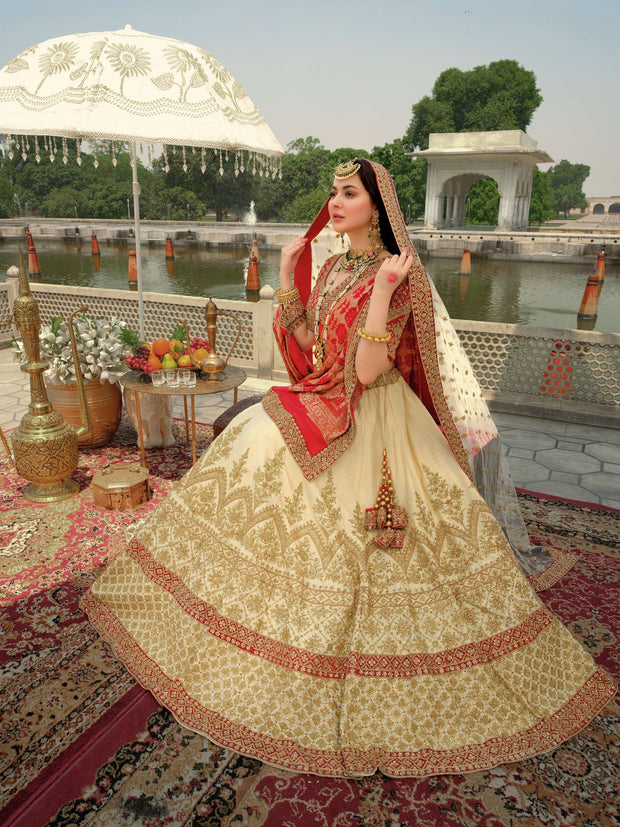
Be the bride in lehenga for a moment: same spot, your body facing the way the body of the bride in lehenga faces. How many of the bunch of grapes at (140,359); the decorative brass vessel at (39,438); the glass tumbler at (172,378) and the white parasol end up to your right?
4

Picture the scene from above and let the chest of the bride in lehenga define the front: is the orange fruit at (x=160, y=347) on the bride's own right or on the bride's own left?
on the bride's own right

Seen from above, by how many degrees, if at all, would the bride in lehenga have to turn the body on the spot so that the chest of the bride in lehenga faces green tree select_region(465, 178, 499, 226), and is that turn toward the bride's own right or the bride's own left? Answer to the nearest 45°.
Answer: approximately 135° to the bride's own right

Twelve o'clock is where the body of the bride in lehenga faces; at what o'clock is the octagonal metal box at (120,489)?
The octagonal metal box is roughly at 3 o'clock from the bride in lehenga.

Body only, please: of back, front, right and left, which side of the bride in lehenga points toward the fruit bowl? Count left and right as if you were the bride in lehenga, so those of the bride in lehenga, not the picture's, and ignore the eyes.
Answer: right

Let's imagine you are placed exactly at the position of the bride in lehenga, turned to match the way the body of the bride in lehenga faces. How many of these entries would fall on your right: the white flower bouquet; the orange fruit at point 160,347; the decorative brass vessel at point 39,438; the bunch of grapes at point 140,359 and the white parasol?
5

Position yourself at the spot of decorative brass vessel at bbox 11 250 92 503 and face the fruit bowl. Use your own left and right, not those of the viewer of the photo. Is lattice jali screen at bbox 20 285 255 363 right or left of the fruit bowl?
left

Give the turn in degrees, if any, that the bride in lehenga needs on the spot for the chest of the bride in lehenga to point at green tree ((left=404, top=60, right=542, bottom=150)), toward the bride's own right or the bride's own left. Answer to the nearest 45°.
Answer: approximately 135° to the bride's own right

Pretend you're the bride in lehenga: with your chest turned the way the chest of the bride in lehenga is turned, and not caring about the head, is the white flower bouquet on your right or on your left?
on your right

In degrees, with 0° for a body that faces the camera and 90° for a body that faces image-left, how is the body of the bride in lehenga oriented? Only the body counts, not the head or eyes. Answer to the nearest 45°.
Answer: approximately 45°

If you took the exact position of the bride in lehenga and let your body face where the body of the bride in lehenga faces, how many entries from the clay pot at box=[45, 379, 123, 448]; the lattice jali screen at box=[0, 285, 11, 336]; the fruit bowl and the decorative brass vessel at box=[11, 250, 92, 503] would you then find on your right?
4

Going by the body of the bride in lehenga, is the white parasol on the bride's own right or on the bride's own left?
on the bride's own right

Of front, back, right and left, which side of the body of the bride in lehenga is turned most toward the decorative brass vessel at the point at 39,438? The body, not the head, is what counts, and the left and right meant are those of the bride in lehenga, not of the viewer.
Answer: right
